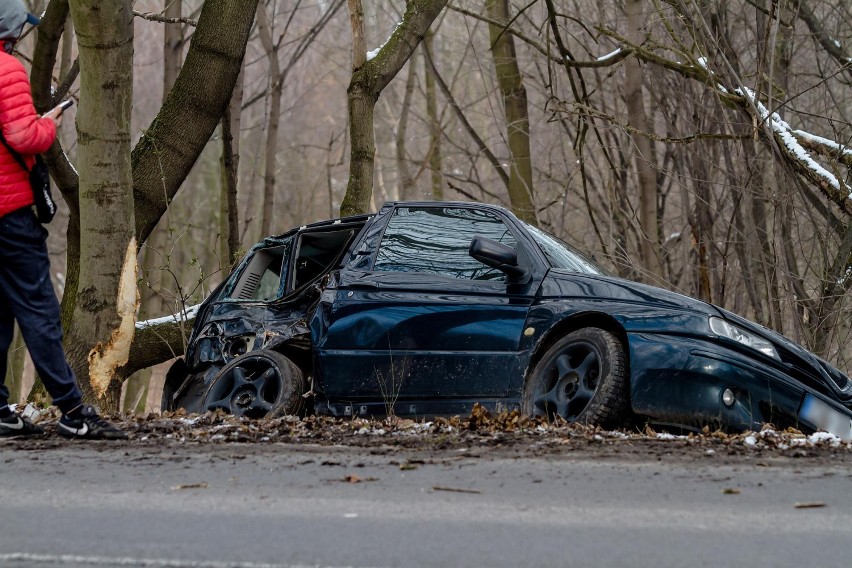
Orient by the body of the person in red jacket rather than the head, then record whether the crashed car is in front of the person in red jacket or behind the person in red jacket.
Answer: in front

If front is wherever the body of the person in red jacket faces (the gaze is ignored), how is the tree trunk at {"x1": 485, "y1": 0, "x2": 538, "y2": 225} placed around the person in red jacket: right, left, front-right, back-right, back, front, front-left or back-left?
front-left

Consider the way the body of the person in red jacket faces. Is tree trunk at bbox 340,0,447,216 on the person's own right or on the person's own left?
on the person's own left

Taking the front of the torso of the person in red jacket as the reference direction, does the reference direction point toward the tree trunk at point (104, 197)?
no

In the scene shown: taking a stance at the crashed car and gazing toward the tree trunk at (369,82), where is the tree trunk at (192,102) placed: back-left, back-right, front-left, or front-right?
front-left

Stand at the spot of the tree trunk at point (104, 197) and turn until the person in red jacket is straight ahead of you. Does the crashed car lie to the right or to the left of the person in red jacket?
left

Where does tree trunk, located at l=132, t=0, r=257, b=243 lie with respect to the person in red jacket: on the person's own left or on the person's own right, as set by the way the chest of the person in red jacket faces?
on the person's own left

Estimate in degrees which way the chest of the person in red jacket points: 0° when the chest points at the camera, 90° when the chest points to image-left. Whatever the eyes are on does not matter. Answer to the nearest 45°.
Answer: approximately 270°

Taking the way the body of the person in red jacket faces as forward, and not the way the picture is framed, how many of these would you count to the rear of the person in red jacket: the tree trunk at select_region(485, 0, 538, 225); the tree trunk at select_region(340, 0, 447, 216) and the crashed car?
0
